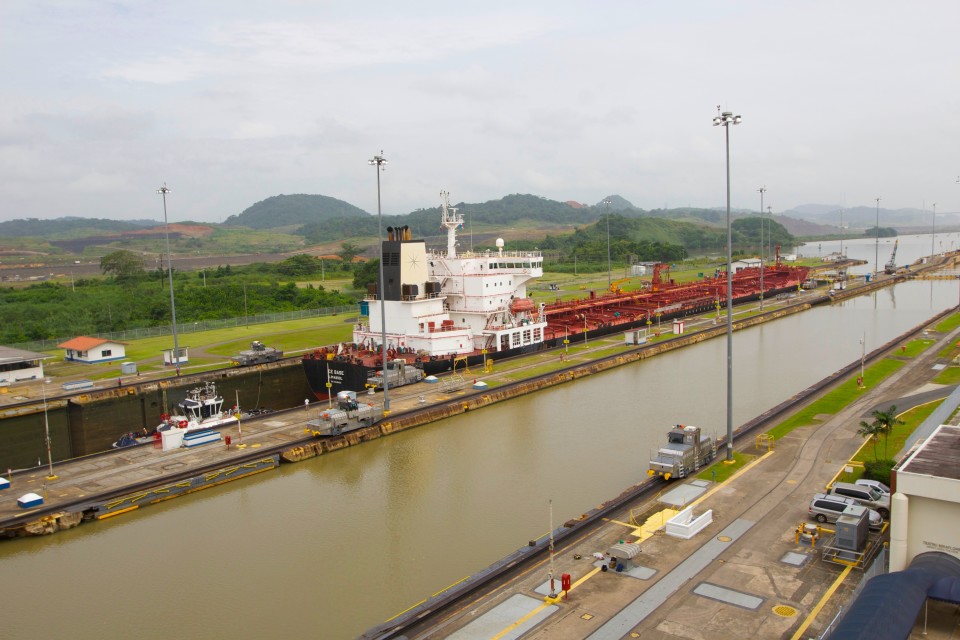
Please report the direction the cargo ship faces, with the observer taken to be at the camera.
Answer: facing away from the viewer and to the right of the viewer

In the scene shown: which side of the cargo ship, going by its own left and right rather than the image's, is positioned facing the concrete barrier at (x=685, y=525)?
right

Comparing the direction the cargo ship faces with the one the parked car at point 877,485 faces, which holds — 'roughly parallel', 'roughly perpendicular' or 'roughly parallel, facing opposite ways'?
roughly perpendicular

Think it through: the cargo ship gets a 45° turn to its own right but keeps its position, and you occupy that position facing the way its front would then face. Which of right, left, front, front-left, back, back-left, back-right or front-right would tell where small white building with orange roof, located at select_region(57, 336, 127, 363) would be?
back

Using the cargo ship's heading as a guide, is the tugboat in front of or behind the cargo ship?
behind
